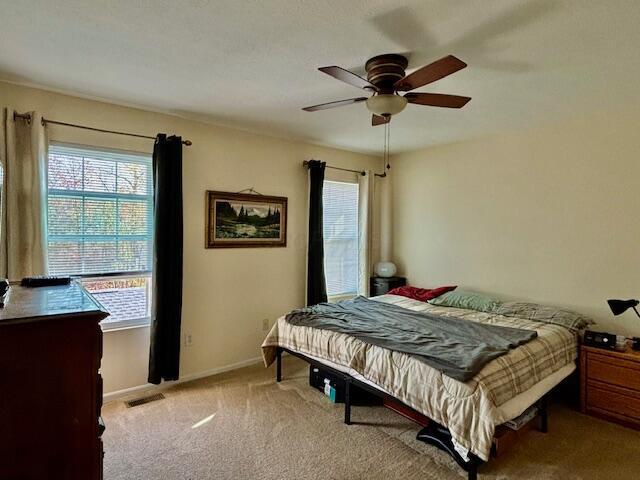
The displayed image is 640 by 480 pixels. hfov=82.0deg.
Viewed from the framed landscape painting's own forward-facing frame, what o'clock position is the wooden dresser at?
The wooden dresser is roughly at 2 o'clock from the framed landscape painting.

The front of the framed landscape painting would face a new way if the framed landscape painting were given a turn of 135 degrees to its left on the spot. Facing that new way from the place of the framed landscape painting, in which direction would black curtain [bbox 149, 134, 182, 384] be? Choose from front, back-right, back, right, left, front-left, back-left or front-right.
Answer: back-left

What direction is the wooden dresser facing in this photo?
to the viewer's right

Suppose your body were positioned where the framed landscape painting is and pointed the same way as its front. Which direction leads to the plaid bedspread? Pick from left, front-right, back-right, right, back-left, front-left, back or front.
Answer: front

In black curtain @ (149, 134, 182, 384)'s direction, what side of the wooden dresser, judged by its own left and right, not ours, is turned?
left

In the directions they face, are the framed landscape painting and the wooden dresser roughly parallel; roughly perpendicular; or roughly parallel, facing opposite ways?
roughly perpendicular

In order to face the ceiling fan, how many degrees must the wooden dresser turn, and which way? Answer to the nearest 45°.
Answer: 0° — it already faces it

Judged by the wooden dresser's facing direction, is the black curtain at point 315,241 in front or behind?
in front

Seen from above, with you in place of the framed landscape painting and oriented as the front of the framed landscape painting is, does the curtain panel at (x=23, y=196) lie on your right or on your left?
on your right

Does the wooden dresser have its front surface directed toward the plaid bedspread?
yes

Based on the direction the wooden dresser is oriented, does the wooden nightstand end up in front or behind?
in front

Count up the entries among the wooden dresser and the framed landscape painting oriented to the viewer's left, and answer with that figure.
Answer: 0

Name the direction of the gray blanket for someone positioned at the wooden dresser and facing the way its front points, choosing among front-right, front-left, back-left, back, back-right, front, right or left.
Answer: front

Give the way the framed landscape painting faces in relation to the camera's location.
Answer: facing the viewer and to the right of the viewer

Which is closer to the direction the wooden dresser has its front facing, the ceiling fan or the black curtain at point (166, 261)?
the ceiling fan
